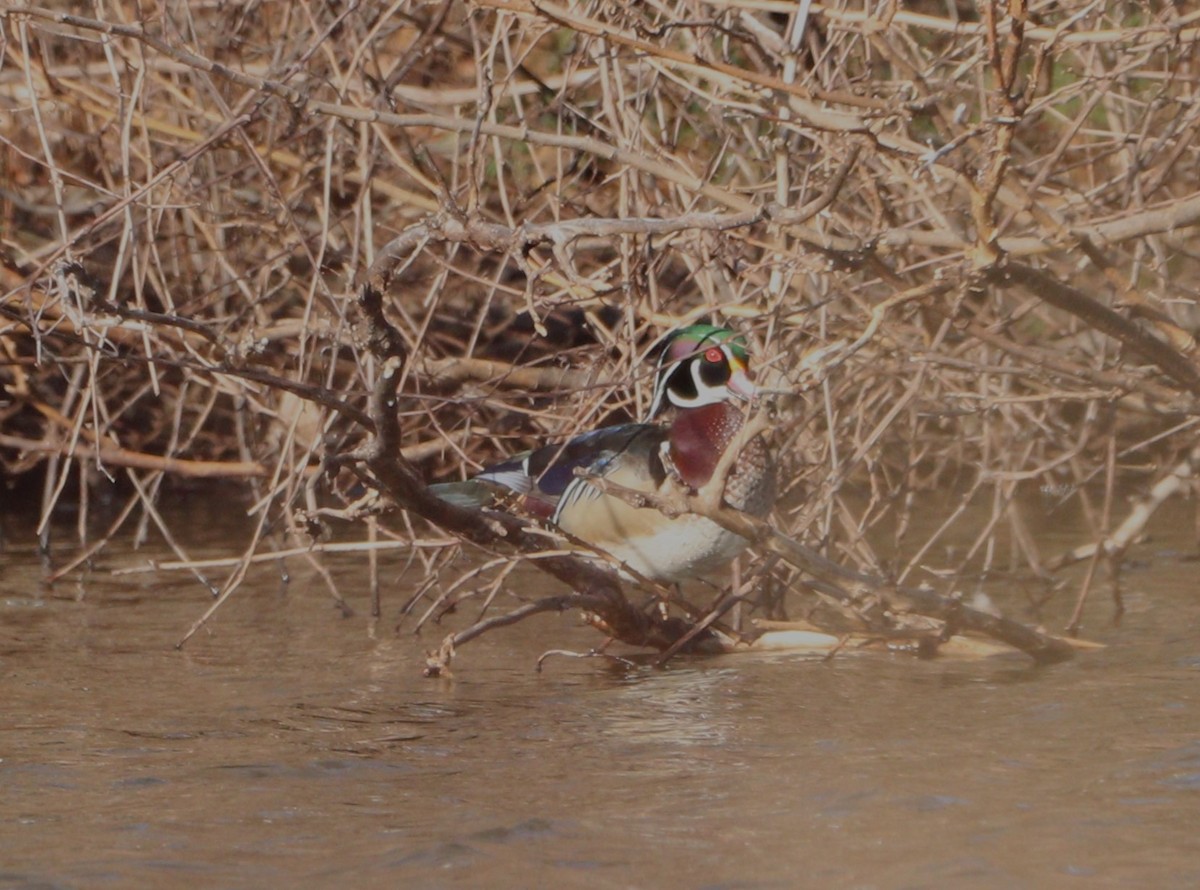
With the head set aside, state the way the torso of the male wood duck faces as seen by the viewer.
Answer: to the viewer's right
